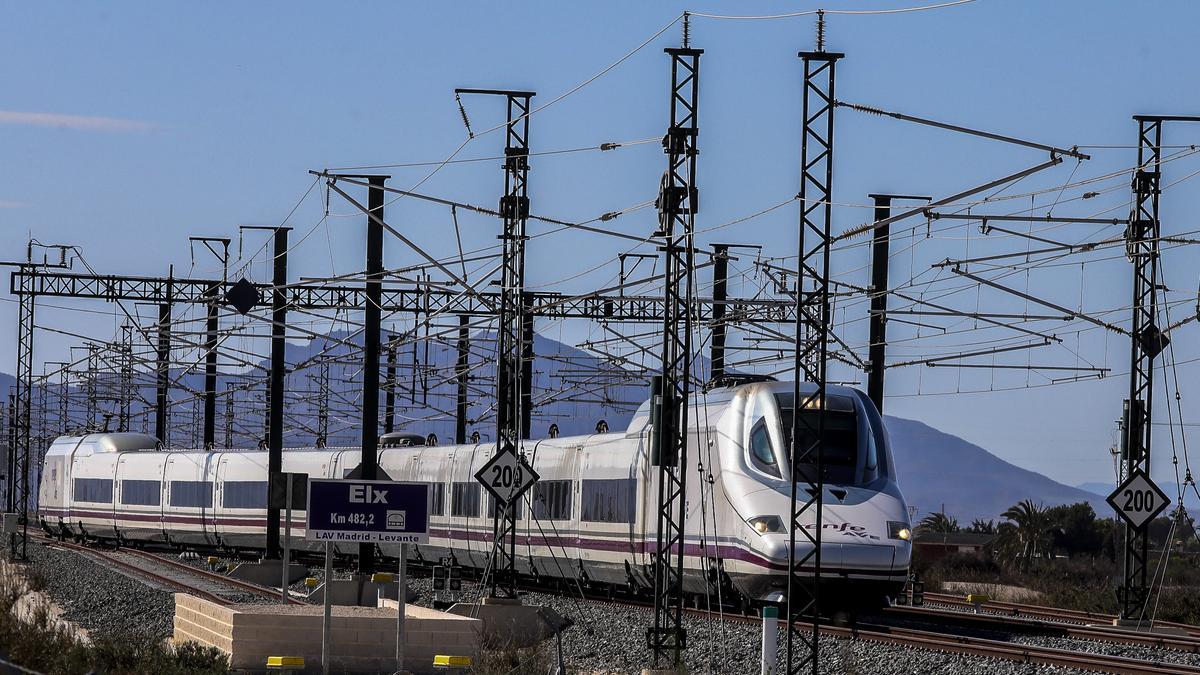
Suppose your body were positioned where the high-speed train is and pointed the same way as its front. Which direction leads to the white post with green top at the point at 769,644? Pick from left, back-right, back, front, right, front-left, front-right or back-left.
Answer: front-right

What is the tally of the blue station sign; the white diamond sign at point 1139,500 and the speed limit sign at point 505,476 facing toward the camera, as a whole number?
3

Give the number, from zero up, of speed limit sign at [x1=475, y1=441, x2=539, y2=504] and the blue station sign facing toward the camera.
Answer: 2

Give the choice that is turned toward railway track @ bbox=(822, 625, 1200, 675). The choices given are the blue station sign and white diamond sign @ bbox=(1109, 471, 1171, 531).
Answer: the white diamond sign

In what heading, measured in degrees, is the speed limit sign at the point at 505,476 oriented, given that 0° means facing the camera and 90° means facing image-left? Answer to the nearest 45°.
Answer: approximately 0°

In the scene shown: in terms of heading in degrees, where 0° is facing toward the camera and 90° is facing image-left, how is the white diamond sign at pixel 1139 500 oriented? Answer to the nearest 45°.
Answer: approximately 0°

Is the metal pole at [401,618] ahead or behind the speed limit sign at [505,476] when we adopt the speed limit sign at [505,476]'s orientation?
ahead

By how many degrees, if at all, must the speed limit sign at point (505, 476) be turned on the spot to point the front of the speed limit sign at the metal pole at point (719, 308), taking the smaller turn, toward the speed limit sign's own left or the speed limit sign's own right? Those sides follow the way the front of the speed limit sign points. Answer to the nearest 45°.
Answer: approximately 180°
